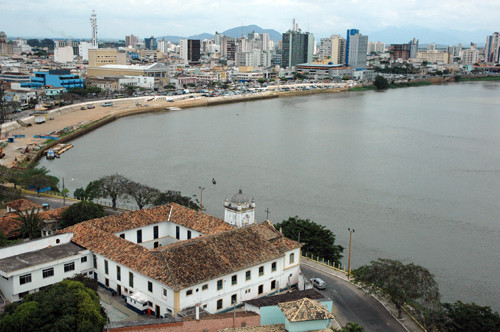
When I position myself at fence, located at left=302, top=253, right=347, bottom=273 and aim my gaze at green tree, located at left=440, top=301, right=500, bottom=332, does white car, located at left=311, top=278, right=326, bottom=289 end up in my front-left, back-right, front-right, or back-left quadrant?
front-right

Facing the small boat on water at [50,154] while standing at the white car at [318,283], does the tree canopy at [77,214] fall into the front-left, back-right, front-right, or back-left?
front-left

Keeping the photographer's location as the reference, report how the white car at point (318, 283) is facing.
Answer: facing the viewer and to the right of the viewer

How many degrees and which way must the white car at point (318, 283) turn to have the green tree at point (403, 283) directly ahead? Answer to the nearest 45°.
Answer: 0° — it already faces it

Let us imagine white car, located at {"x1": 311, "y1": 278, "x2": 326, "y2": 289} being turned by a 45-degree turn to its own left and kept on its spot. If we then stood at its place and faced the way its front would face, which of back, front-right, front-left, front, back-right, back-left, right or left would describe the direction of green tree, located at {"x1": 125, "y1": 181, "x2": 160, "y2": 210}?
back-left

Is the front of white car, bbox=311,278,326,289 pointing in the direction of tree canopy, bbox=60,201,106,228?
no

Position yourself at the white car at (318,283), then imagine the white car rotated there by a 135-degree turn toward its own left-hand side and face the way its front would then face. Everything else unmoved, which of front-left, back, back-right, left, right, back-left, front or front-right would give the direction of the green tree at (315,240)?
front

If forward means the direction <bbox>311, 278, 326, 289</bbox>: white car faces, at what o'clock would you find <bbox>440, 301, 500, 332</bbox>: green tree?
The green tree is roughly at 11 o'clock from the white car.

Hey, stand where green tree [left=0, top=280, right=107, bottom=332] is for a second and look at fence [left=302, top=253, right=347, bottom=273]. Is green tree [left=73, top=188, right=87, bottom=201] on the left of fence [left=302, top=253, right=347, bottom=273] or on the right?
left

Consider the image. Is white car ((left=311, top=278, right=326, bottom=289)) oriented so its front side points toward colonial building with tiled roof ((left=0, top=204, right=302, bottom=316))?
no

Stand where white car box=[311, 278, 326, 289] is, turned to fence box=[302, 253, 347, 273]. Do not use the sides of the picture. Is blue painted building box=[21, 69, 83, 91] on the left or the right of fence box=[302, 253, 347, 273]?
left

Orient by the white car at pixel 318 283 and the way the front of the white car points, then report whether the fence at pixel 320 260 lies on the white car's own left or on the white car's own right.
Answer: on the white car's own left

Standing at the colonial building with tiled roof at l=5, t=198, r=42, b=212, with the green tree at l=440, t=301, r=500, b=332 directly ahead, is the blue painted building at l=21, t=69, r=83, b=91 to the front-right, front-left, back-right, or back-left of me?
back-left

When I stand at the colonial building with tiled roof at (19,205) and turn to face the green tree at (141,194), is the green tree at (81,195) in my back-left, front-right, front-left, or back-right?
front-left

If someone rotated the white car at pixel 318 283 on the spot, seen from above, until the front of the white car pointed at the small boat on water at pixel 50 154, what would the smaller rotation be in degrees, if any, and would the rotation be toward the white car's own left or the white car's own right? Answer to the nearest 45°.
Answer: approximately 180°

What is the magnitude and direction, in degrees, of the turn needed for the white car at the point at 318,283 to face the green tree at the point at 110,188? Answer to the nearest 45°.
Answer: approximately 180°

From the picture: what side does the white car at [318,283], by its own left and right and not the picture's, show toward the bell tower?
back

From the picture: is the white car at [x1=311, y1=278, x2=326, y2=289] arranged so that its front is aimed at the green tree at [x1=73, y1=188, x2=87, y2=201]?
no

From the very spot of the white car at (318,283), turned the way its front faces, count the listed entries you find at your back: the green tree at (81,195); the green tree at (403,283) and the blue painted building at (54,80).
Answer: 2

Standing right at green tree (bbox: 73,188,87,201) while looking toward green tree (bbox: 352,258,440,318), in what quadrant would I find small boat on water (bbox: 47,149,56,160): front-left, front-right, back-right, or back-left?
back-left
